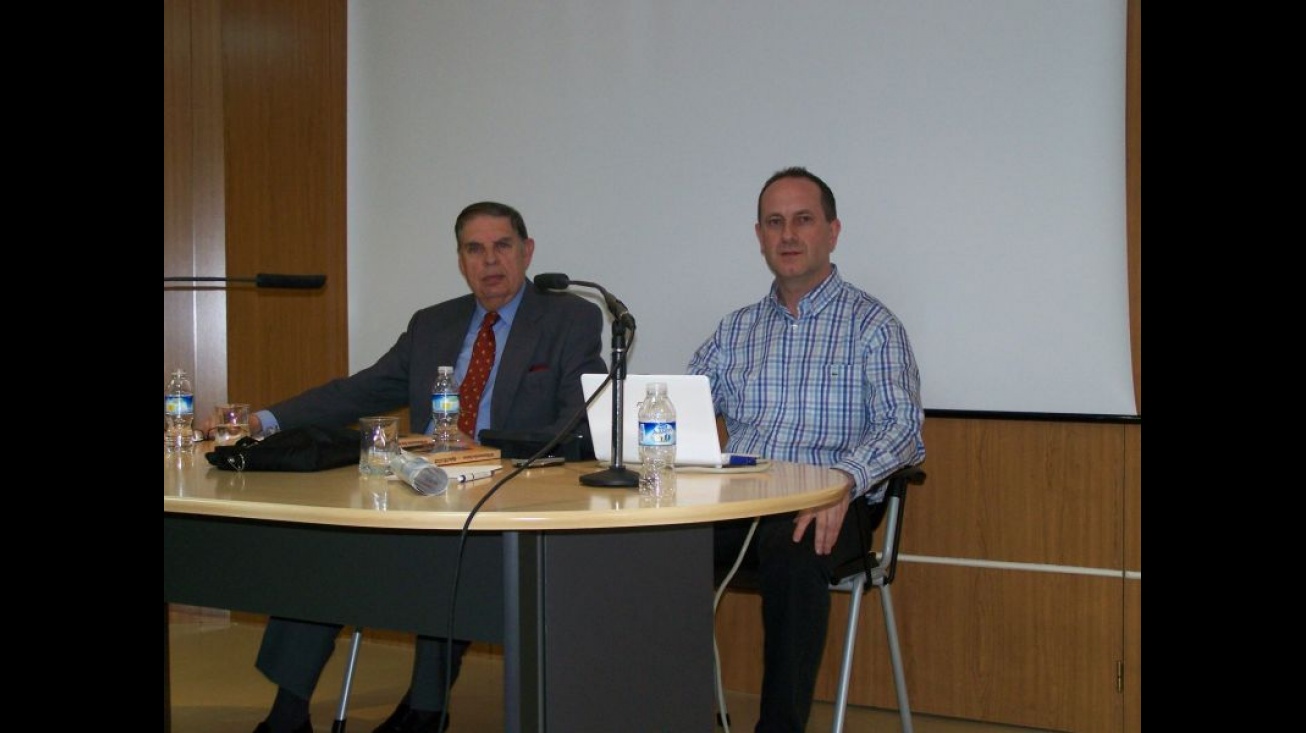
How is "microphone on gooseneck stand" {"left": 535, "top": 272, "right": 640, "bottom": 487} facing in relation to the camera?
to the viewer's left

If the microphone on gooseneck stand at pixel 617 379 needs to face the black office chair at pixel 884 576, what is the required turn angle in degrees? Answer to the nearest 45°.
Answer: approximately 135° to its right
